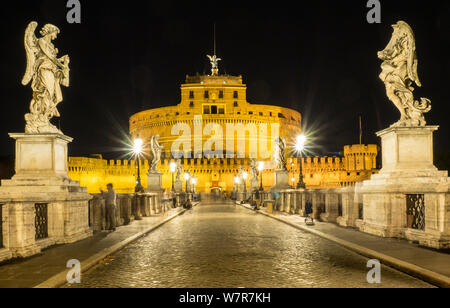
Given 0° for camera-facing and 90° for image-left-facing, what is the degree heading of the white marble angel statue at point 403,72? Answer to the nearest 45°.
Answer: approximately 90°

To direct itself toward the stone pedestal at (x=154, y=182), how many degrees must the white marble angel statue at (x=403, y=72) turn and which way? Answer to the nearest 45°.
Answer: approximately 45° to its right

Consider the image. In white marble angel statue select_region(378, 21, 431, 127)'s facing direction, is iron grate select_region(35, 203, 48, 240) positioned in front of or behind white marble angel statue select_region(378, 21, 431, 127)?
in front

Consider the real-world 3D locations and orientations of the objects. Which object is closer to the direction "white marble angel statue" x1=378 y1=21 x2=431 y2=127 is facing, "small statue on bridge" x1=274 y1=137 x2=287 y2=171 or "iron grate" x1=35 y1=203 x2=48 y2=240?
the iron grate

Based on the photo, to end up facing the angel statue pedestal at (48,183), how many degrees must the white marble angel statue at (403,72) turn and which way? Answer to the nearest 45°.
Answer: approximately 45° to its left
